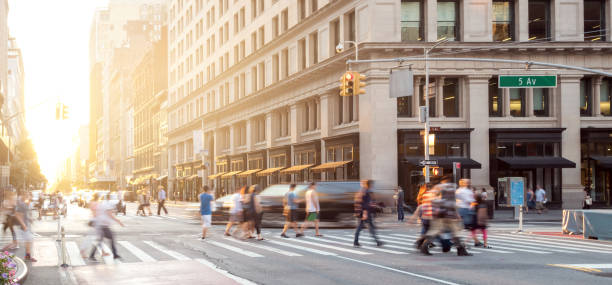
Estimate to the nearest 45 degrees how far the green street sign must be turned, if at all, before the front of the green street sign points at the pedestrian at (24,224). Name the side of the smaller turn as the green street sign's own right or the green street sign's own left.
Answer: approximately 45° to the green street sign's own right

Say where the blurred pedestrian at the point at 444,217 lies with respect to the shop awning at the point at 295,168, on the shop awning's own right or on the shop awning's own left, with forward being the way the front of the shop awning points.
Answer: on the shop awning's own left

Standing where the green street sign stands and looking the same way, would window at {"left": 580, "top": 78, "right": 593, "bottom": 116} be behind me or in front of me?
behind

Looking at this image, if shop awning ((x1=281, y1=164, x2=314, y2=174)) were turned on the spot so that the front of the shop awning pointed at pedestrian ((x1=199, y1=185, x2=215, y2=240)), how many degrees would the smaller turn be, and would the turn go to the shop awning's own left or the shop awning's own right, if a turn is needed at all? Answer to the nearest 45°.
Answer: approximately 45° to the shop awning's own left

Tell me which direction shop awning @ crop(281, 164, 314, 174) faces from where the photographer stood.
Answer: facing the viewer and to the left of the viewer

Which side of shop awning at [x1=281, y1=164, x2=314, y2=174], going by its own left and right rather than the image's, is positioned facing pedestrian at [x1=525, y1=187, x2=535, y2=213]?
left

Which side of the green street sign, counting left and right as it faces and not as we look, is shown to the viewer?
front

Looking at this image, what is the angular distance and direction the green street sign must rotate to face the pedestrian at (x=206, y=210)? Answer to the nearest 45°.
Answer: approximately 90° to its right
